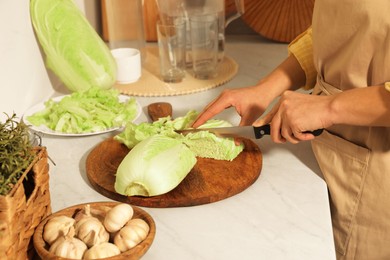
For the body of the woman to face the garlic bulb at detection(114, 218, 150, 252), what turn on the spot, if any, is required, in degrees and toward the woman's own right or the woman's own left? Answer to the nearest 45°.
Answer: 0° — they already face it

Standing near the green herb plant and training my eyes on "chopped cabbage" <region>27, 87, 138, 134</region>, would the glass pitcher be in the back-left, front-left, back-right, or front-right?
front-right

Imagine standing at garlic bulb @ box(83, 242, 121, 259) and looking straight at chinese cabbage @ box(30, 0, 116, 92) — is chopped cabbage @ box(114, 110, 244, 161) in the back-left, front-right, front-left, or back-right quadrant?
front-right

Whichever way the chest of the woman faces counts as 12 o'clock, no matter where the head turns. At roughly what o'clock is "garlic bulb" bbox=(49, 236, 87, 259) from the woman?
The garlic bulb is roughly at 12 o'clock from the woman.

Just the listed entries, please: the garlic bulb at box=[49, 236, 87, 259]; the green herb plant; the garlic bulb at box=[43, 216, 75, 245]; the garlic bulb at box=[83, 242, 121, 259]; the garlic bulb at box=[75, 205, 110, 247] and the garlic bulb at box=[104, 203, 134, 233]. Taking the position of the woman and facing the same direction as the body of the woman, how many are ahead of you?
6

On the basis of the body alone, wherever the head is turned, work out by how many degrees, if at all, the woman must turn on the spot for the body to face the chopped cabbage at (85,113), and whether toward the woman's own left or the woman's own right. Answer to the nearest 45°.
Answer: approximately 45° to the woman's own right

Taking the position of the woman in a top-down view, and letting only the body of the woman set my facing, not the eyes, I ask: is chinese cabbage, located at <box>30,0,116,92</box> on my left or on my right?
on my right

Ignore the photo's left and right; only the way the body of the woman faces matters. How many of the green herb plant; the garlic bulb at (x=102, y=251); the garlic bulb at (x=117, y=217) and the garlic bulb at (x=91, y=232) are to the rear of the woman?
0

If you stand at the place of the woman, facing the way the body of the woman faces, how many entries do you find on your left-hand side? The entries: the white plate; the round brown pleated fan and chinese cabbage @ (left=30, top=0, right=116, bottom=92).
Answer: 0

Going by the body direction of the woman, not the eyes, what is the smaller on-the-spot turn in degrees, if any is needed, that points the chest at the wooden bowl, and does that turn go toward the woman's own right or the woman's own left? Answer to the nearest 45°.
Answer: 0° — they already face it

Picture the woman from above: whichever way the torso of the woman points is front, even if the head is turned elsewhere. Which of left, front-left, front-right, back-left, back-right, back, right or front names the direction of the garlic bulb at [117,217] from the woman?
front

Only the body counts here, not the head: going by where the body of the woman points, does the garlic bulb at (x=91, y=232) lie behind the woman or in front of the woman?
in front

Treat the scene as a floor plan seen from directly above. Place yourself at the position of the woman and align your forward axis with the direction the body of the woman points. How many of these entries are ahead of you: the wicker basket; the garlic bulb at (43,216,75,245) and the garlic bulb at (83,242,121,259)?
3

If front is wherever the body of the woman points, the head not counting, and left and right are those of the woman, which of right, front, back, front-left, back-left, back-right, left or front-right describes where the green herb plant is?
front

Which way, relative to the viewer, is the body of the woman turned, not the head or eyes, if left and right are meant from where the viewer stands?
facing the viewer and to the left of the viewer
